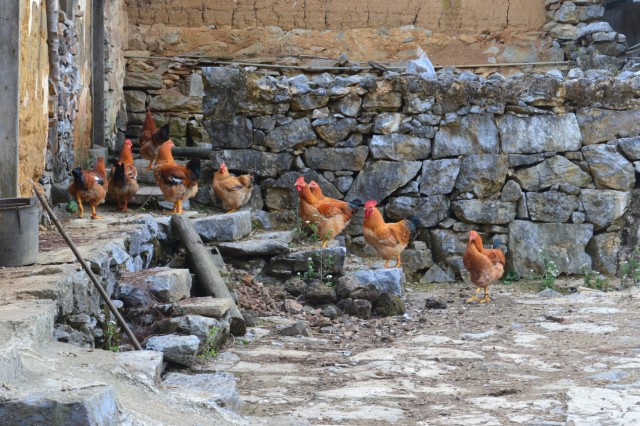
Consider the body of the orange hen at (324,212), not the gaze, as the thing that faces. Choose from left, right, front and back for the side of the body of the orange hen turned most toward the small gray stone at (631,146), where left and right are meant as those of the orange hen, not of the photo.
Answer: back

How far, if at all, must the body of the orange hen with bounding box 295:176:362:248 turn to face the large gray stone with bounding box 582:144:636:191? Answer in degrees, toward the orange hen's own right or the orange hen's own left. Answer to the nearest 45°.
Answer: approximately 180°

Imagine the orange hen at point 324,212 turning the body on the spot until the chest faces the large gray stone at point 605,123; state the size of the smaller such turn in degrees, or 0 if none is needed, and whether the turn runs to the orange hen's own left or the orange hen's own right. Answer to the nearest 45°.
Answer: approximately 180°

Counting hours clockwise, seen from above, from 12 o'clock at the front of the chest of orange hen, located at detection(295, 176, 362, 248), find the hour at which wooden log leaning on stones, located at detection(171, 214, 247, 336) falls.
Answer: The wooden log leaning on stones is roughly at 10 o'clock from the orange hen.

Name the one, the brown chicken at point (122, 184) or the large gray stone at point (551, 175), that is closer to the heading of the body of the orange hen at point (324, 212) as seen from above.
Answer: the brown chicken

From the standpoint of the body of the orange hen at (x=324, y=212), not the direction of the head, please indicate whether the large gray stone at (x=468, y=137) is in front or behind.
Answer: behind

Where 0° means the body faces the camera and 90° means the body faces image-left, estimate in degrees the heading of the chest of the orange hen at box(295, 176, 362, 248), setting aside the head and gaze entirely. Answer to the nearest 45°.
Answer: approximately 90°

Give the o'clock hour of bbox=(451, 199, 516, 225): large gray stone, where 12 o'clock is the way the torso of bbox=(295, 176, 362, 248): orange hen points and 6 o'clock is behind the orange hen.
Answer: The large gray stone is roughly at 5 o'clock from the orange hen.

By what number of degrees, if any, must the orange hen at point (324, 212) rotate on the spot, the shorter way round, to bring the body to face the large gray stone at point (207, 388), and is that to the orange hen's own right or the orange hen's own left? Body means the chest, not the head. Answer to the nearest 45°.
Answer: approximately 90° to the orange hen's own left
